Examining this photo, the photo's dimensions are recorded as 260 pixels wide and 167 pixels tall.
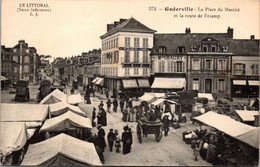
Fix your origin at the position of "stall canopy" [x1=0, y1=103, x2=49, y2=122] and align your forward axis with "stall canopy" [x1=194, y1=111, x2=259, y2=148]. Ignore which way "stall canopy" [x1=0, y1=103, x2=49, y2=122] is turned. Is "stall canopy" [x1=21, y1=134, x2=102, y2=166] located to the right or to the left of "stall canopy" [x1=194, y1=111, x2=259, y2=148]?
right

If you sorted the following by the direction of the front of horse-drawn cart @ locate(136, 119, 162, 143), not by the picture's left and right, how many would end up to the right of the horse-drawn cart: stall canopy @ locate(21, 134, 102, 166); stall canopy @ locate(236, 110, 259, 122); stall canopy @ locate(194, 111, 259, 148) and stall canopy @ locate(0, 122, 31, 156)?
2
